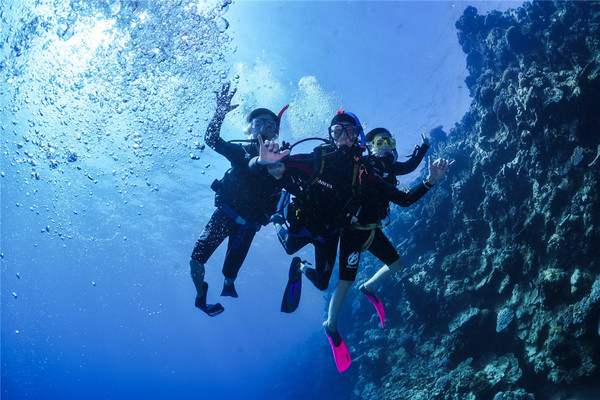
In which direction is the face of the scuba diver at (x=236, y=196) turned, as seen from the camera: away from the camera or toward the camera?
toward the camera

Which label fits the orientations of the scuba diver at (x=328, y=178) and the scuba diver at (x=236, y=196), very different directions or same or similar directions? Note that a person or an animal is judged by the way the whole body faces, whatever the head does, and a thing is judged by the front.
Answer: same or similar directions

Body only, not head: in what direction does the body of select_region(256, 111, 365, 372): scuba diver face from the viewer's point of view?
toward the camera

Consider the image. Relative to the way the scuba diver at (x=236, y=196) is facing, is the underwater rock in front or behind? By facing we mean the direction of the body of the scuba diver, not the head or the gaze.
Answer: behind

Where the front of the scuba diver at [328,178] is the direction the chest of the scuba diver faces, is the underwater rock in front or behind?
behind

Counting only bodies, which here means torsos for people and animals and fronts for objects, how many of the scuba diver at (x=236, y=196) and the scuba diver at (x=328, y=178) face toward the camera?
2

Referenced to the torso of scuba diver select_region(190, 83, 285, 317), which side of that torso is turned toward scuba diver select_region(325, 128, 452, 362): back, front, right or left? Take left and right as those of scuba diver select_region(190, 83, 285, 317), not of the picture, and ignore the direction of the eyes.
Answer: left

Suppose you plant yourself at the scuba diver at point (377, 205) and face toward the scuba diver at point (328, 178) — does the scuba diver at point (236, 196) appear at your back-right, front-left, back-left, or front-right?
front-right

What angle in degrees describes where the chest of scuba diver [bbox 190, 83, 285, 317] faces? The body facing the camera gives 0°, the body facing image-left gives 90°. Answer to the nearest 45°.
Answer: approximately 0°
